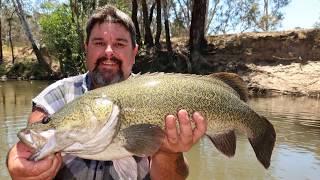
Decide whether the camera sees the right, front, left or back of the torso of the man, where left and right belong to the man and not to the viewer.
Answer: front

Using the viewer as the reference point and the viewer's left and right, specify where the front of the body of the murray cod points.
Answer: facing to the left of the viewer

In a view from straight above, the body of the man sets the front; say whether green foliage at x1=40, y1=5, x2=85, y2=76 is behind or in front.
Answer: behind
